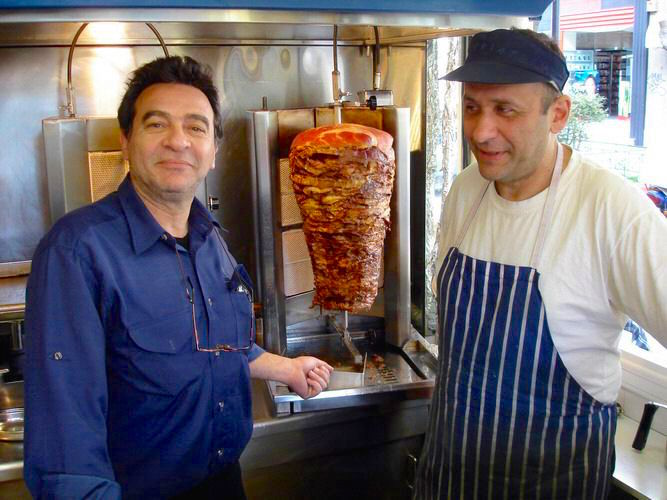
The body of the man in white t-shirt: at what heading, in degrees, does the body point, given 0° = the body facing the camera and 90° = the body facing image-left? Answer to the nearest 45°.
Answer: approximately 45°

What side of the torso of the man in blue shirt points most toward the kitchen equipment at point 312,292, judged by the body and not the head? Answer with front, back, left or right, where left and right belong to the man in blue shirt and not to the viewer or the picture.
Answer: left

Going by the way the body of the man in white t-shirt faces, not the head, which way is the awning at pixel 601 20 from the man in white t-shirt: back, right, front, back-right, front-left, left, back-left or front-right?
back-right

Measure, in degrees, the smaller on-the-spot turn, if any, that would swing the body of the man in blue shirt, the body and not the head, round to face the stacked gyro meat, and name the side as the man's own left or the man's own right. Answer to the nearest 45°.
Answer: approximately 90° to the man's own left

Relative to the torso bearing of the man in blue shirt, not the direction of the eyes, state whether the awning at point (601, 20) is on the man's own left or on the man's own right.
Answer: on the man's own left

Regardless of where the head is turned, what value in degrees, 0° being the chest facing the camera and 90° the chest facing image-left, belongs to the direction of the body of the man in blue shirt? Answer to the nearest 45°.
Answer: approximately 315°

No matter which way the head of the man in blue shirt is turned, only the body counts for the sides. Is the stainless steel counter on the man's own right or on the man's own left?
on the man's own left
